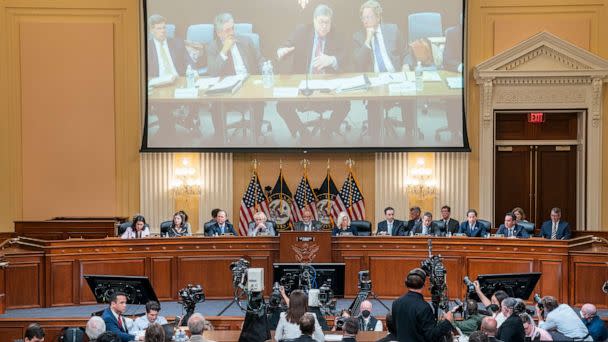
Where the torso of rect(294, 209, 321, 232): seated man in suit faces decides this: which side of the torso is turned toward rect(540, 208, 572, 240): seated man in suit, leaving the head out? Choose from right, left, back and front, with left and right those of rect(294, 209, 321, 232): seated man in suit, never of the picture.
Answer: left

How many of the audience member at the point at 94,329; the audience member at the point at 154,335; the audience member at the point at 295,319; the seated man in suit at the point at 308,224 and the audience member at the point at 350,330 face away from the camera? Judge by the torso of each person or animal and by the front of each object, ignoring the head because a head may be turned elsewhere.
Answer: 4

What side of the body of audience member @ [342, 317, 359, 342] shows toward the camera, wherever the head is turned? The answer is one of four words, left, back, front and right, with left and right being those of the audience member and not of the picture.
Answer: back

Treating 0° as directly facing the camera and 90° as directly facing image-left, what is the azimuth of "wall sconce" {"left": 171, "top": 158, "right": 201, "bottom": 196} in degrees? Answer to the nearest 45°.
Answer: approximately 0°

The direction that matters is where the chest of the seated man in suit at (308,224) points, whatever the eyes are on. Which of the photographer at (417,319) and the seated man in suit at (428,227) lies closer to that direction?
the photographer

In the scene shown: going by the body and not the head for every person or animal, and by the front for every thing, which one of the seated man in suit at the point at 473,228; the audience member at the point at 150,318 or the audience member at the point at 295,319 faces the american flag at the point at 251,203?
the audience member at the point at 295,319

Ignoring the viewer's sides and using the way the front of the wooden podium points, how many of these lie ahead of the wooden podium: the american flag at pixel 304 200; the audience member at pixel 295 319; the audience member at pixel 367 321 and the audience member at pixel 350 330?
3

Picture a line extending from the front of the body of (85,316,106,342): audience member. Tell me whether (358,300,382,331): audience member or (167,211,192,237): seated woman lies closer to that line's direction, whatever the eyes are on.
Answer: the seated woman

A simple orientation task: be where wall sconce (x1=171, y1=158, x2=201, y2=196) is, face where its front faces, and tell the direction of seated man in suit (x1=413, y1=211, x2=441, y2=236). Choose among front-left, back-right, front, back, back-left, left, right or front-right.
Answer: front-left

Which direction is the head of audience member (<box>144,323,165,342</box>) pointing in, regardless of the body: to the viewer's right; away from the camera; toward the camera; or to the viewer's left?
away from the camera

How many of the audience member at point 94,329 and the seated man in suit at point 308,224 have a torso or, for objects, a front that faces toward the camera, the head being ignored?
1

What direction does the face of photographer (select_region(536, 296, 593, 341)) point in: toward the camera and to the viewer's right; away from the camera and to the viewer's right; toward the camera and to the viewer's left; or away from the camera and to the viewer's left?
away from the camera and to the viewer's left

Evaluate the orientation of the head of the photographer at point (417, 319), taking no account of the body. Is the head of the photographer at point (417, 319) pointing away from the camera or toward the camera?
away from the camera
